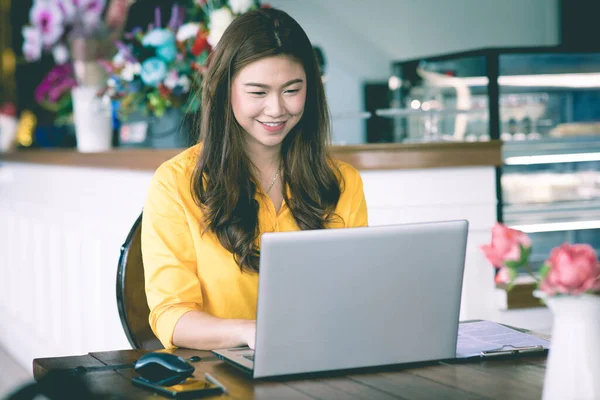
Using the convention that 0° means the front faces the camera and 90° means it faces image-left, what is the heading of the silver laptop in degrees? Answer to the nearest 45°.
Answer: approximately 135°

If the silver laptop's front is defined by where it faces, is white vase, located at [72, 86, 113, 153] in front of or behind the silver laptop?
in front

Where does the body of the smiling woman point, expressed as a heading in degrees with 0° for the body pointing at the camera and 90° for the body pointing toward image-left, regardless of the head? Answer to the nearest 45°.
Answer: approximately 315°

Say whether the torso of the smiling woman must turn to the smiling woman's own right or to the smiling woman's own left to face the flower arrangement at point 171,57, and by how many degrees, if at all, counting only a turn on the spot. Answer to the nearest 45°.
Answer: approximately 135° to the smiling woman's own left

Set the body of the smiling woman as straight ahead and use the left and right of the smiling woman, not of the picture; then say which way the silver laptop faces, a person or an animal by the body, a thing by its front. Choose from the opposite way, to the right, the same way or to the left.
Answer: the opposite way

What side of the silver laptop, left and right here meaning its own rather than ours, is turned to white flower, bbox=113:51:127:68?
front

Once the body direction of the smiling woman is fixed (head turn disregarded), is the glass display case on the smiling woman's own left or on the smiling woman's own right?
on the smiling woman's own left
